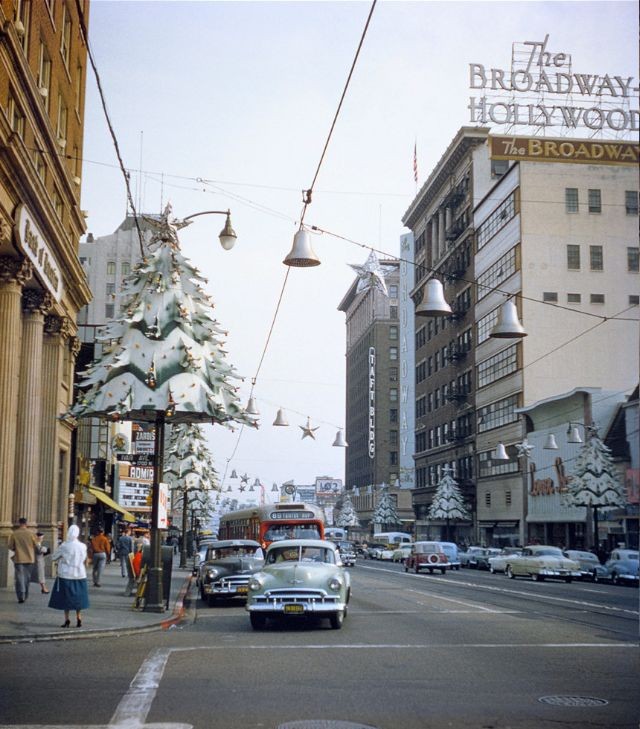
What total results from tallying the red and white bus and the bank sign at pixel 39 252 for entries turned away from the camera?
0

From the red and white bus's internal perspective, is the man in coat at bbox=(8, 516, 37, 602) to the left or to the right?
on its right

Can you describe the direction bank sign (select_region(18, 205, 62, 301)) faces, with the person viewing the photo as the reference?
facing the viewer and to the right of the viewer

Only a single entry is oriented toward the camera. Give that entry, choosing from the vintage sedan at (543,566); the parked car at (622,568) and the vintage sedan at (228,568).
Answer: the vintage sedan at (228,568)
